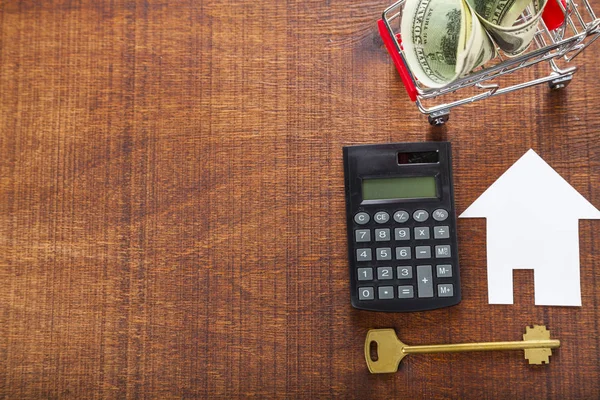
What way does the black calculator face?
toward the camera
